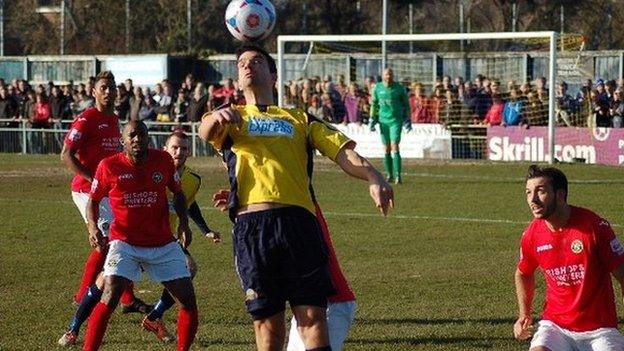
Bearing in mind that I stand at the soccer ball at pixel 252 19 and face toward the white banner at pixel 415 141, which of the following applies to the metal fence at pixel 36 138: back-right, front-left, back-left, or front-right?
front-left

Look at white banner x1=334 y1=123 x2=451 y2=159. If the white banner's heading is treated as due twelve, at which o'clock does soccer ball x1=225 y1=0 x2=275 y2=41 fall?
The soccer ball is roughly at 12 o'clock from the white banner.

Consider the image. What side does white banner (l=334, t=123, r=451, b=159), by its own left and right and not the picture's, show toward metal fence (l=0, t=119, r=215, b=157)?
right

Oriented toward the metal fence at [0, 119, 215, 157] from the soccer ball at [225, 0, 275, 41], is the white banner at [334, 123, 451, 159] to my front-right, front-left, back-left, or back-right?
front-right

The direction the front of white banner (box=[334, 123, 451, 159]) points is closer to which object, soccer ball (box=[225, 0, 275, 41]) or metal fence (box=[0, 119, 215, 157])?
the soccer ball

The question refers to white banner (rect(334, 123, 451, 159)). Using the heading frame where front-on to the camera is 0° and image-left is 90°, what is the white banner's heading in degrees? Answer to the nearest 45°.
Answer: approximately 0°
